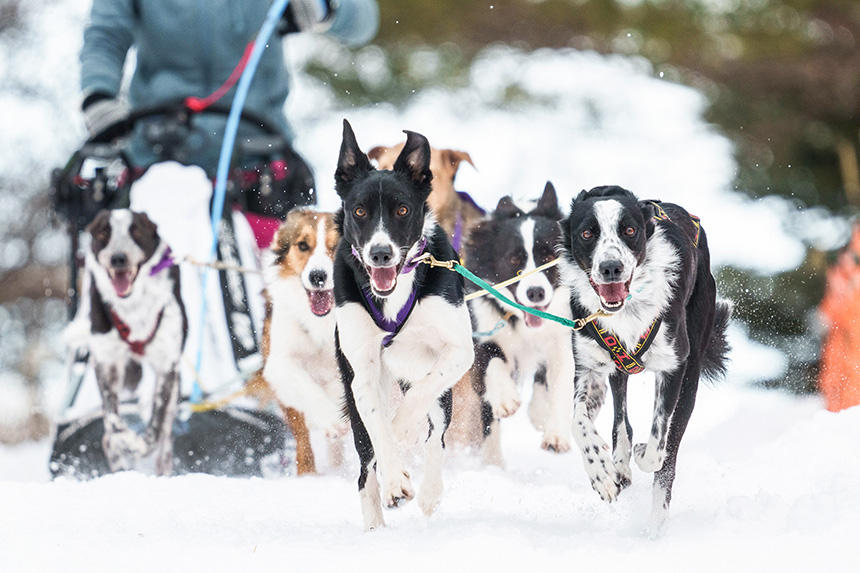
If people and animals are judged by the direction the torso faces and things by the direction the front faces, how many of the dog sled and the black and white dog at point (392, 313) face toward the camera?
2

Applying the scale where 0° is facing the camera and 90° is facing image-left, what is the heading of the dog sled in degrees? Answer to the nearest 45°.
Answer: approximately 0°

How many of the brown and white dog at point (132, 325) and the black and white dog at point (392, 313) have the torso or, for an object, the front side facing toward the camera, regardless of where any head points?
2

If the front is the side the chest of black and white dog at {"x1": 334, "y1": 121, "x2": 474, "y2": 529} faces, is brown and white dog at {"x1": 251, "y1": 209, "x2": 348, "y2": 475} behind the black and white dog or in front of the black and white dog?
behind

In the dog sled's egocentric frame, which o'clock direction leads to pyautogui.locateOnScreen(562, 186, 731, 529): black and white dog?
The black and white dog is roughly at 11 o'clock from the dog sled.

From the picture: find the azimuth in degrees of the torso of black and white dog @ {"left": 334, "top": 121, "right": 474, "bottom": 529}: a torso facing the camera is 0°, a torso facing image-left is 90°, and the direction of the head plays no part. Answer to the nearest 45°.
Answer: approximately 0°

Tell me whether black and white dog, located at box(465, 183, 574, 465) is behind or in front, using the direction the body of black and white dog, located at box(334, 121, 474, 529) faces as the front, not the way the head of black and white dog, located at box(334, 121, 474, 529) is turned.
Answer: behind

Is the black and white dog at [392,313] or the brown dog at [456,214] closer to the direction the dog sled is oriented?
the black and white dog
